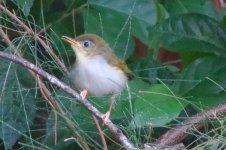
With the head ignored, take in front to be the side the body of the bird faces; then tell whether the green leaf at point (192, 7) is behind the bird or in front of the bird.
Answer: behind

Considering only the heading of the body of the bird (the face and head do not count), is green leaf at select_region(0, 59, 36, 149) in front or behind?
in front

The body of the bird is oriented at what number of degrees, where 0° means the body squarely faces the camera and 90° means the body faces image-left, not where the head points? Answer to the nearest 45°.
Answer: approximately 45°

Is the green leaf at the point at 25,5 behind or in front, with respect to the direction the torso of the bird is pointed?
in front

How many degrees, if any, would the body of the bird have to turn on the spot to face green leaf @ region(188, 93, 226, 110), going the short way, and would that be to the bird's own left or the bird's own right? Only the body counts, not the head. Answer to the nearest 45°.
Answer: approximately 90° to the bird's own left
